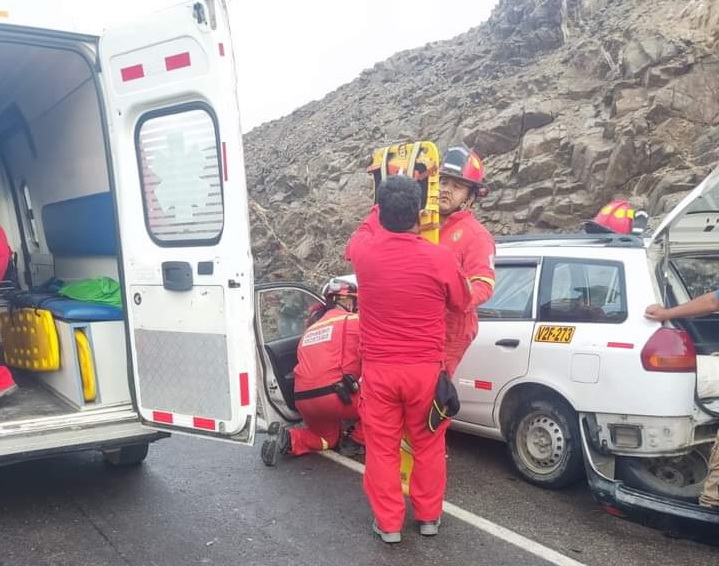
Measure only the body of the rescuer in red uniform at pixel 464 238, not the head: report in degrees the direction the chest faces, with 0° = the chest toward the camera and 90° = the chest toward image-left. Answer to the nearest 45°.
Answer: approximately 45°

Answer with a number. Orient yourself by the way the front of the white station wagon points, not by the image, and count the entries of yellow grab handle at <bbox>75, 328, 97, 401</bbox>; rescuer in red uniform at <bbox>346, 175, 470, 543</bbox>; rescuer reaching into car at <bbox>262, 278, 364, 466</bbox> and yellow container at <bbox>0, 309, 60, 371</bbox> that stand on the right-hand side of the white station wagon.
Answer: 0

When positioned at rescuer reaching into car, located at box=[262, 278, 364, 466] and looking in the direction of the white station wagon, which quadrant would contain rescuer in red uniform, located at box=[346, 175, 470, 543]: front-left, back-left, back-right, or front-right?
front-right

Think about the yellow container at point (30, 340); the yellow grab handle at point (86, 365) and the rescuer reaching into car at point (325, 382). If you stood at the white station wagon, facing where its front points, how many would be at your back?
0

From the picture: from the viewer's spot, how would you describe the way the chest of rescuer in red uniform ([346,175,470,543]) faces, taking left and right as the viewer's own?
facing away from the viewer

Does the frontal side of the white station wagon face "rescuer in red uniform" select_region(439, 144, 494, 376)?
no

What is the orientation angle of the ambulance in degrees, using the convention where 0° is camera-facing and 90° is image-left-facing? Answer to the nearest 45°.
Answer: approximately 135°

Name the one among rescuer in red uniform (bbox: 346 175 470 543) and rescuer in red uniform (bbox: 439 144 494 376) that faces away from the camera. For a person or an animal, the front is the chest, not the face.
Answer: rescuer in red uniform (bbox: 346 175 470 543)

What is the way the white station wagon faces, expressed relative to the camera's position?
facing away from the viewer and to the left of the viewer
